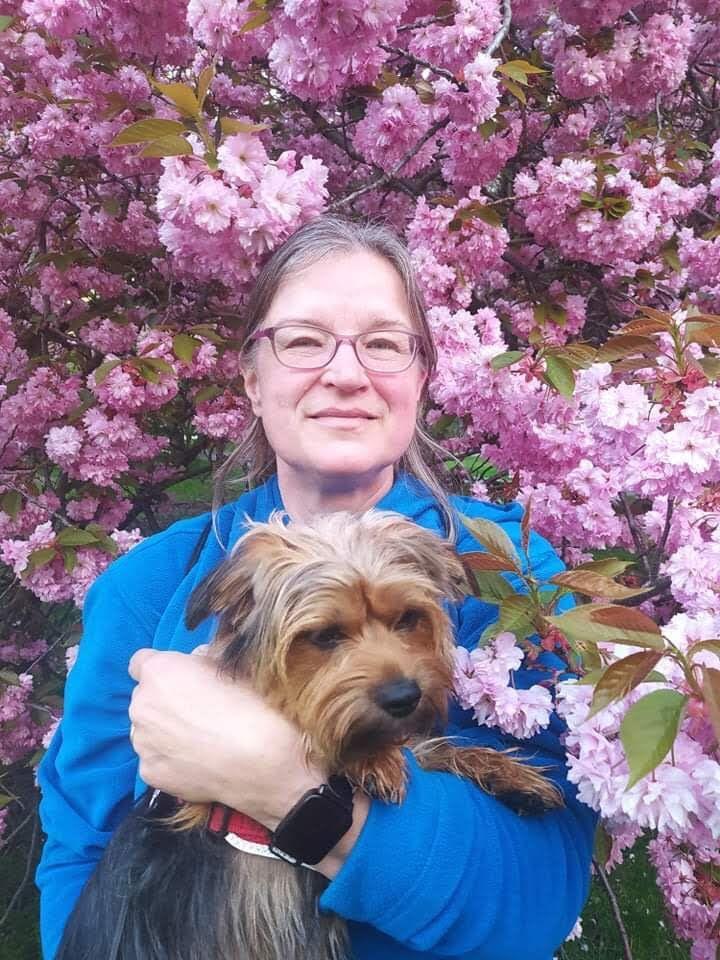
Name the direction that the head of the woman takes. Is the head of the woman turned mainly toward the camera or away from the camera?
toward the camera

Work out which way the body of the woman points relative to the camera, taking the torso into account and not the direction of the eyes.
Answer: toward the camera

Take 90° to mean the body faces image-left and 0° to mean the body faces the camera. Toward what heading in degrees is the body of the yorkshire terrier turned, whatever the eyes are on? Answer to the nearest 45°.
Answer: approximately 315°
